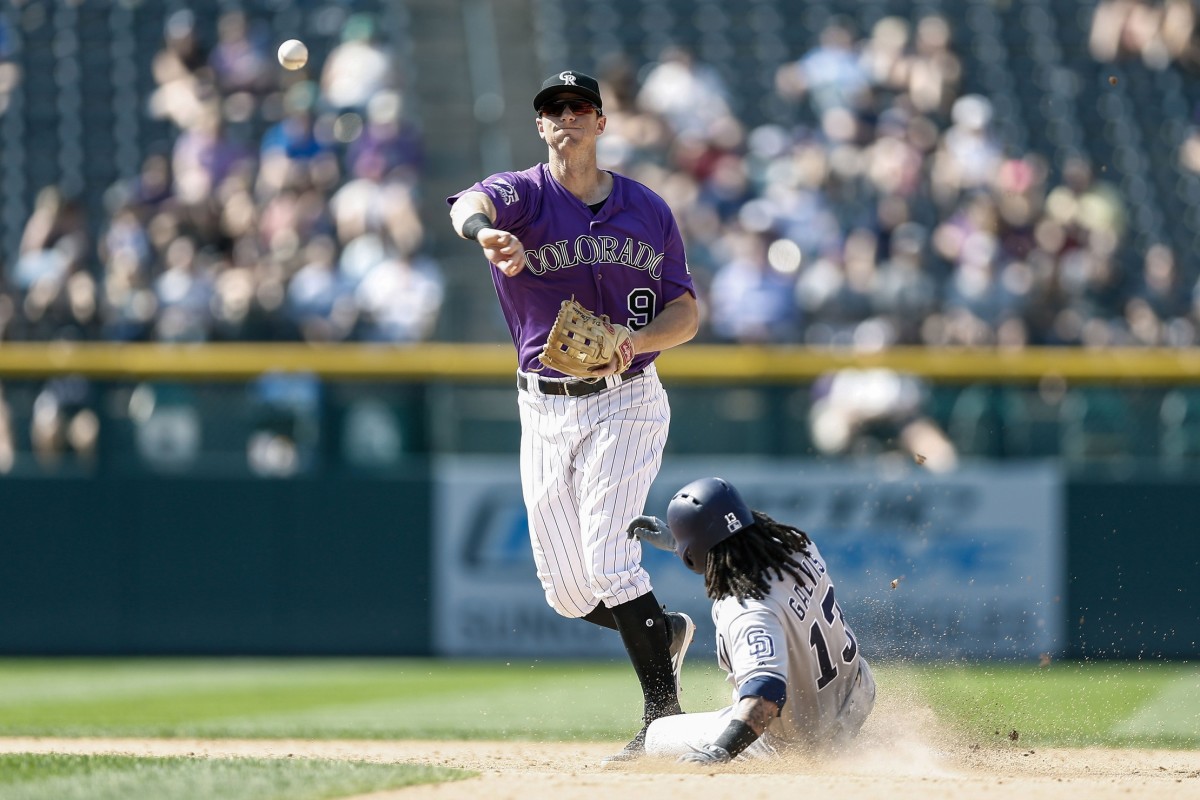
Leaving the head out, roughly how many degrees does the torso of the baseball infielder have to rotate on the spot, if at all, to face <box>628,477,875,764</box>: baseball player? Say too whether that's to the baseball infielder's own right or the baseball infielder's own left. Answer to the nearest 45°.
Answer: approximately 45° to the baseball infielder's own left

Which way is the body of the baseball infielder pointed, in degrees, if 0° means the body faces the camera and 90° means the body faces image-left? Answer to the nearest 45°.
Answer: approximately 0°
